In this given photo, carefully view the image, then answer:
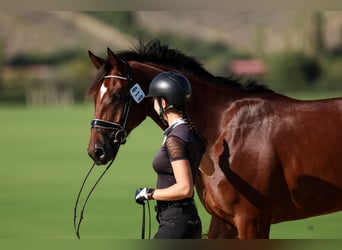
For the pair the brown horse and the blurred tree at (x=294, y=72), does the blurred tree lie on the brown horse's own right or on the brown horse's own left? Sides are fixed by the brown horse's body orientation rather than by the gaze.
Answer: on the brown horse's own right

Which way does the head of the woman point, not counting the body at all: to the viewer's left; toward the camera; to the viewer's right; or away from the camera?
to the viewer's left

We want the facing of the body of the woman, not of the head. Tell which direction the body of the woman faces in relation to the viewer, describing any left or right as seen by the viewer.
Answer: facing to the left of the viewer

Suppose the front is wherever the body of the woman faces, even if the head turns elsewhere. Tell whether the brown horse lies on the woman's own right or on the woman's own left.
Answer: on the woman's own right

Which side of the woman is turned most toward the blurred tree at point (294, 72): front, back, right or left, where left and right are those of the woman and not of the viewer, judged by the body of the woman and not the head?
right

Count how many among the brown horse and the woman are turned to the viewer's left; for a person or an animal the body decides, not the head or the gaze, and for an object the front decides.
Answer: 2

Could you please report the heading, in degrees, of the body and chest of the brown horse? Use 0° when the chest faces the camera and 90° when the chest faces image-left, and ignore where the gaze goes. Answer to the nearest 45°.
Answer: approximately 90°
